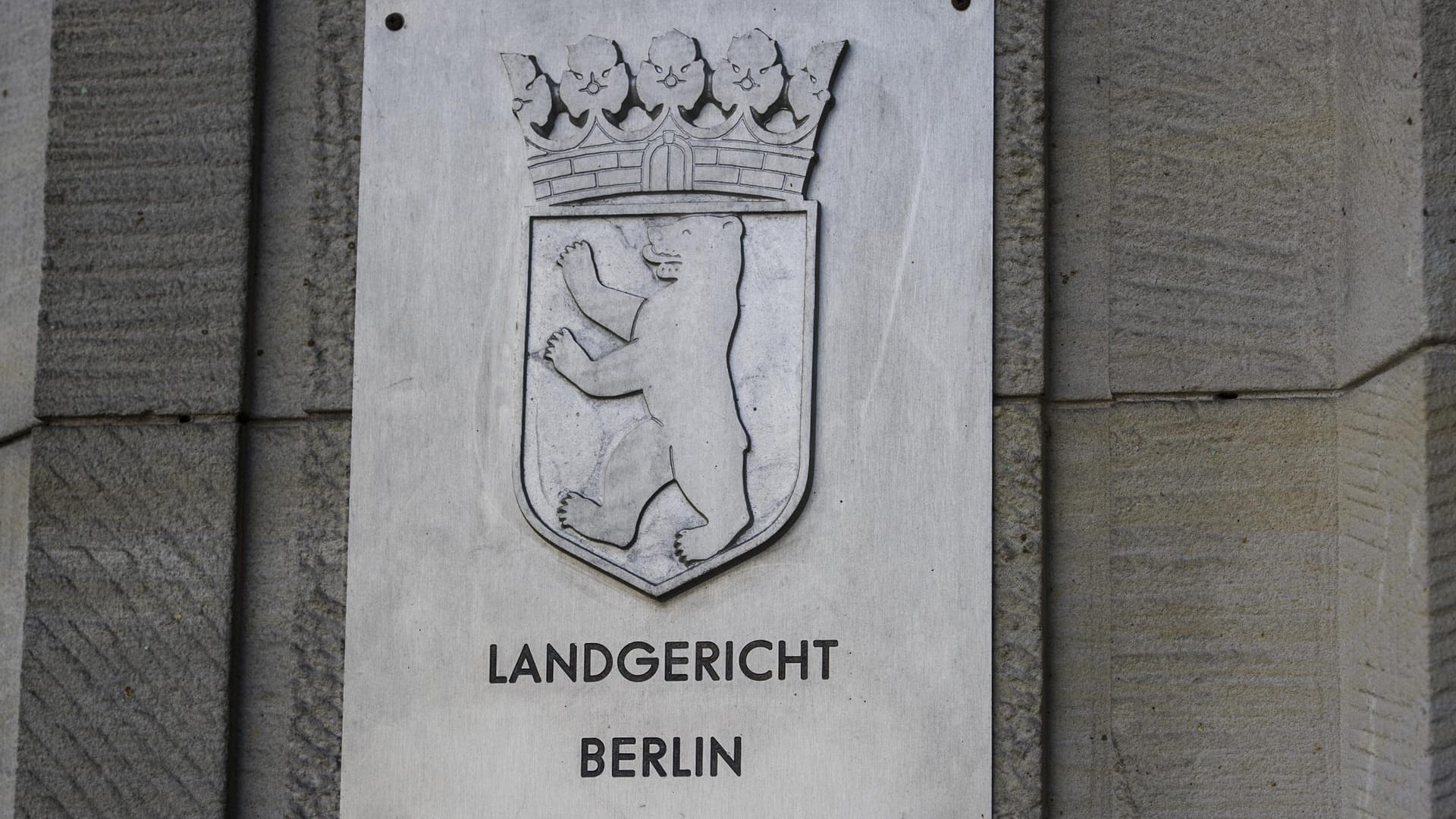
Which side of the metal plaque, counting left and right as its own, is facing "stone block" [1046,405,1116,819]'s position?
left

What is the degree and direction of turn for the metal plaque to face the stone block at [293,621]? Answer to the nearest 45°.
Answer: approximately 90° to its right

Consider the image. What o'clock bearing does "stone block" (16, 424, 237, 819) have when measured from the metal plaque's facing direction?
The stone block is roughly at 3 o'clock from the metal plaque.

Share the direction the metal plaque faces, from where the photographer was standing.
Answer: facing the viewer

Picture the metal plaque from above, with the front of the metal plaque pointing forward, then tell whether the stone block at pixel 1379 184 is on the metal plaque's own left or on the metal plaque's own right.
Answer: on the metal plaque's own left

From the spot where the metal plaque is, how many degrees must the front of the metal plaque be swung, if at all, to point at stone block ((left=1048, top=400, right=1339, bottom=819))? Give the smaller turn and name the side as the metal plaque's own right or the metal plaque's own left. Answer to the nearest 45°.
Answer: approximately 90° to the metal plaque's own left

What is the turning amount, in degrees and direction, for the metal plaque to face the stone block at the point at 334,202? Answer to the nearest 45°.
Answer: approximately 90° to its right

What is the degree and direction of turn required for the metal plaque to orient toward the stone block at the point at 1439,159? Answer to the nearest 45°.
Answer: approximately 90° to its left

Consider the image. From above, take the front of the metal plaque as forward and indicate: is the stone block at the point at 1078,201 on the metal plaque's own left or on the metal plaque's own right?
on the metal plaque's own left
